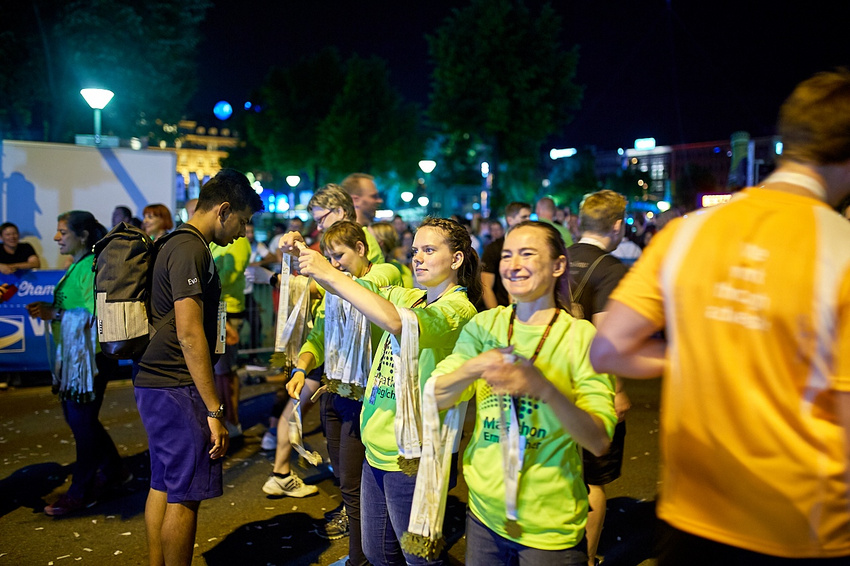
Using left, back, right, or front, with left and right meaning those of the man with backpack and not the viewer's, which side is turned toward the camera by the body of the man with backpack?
right

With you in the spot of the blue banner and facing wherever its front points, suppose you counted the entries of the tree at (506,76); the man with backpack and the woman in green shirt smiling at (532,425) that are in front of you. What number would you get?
2

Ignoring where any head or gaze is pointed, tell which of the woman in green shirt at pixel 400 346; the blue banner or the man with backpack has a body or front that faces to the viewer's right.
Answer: the man with backpack

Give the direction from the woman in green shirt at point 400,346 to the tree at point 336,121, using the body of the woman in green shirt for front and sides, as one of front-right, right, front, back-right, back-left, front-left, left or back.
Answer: back-right

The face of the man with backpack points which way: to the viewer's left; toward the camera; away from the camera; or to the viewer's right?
to the viewer's right

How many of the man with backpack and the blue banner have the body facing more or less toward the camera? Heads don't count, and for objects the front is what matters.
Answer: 1

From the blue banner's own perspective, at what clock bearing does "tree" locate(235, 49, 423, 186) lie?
The tree is roughly at 7 o'clock from the blue banner.

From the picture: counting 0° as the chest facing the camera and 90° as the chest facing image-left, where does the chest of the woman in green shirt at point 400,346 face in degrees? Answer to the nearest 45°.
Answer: approximately 45°

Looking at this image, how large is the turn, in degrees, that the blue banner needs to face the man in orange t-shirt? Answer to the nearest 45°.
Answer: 0° — it already faces them

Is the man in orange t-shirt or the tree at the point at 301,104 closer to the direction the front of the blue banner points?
the man in orange t-shirt

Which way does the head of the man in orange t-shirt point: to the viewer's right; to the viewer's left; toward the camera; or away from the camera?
away from the camera

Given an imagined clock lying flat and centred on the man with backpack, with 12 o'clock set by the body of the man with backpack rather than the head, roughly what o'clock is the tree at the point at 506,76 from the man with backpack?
The tree is roughly at 10 o'clock from the man with backpack.
